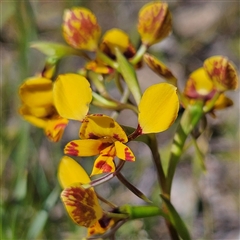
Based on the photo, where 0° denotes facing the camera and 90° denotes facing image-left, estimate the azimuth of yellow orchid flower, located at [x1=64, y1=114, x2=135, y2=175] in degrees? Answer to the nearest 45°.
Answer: approximately 45°
